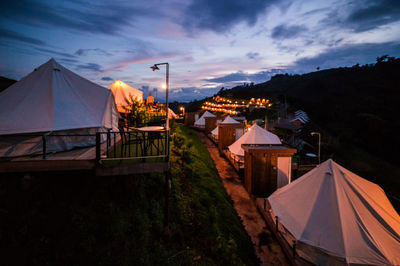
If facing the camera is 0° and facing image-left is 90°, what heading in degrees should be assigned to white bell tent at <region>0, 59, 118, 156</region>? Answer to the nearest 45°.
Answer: approximately 270°

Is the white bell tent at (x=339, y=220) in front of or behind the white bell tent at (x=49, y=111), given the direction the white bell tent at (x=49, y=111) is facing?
in front

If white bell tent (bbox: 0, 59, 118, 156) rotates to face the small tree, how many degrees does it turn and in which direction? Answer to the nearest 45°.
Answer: approximately 45° to its left
